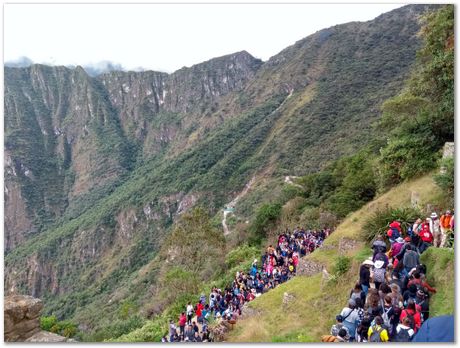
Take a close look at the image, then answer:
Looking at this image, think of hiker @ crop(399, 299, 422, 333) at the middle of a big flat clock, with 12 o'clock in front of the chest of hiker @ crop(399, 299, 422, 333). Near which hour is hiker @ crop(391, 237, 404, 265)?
hiker @ crop(391, 237, 404, 265) is roughly at 12 o'clock from hiker @ crop(399, 299, 422, 333).

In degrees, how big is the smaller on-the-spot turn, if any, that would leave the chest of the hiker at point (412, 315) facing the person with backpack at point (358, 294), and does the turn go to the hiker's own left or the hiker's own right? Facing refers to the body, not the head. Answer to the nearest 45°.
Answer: approximately 45° to the hiker's own left

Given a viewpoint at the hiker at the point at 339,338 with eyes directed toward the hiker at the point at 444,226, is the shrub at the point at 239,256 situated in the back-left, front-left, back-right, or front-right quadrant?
front-left

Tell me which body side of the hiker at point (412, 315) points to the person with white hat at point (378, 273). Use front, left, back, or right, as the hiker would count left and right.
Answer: front

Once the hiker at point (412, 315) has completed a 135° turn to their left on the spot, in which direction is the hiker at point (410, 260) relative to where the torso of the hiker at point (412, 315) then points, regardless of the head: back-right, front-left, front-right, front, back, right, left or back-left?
back-right

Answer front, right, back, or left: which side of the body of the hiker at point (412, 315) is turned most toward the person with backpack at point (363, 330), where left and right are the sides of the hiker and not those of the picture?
left

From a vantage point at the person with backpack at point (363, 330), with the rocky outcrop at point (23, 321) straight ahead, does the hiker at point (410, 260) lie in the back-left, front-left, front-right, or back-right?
back-right

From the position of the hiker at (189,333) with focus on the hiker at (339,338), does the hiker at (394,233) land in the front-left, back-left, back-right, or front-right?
front-left

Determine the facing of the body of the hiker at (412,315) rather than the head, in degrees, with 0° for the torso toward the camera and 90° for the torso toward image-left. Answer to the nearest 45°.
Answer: approximately 180°

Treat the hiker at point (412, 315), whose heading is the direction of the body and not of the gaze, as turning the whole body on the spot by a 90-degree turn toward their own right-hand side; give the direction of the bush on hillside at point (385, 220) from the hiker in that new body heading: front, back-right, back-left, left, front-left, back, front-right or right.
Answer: left

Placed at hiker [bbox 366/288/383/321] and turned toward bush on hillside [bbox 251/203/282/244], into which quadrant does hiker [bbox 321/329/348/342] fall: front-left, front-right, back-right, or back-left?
back-left

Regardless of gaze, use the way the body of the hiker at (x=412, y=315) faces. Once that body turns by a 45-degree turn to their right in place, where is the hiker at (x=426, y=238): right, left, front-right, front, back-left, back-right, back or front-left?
front-left
